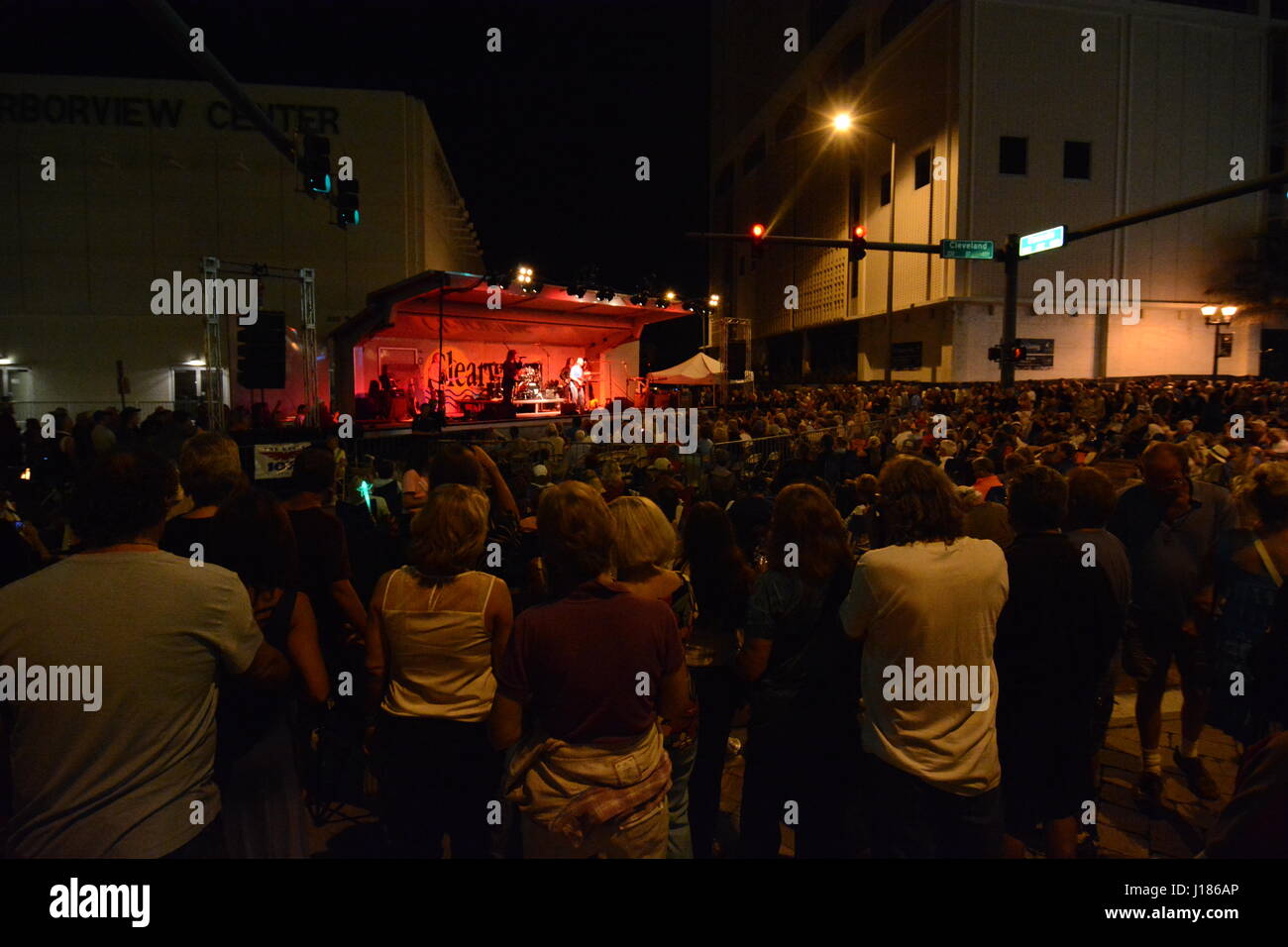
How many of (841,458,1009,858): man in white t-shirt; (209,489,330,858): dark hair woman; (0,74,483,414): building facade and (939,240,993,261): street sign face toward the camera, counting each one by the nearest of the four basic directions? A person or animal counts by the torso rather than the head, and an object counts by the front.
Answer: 2

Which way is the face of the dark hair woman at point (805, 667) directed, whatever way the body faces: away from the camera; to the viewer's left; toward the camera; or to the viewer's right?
away from the camera

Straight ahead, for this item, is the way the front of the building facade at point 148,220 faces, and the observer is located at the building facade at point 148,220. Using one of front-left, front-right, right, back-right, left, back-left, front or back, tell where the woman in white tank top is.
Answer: front

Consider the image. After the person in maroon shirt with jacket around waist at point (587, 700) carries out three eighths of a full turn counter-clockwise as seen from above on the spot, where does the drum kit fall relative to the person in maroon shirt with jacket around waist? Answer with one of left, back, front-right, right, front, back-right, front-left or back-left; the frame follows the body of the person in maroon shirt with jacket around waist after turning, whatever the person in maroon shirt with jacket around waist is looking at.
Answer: back-right

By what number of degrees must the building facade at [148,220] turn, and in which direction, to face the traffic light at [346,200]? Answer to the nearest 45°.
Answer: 0° — it already faces it

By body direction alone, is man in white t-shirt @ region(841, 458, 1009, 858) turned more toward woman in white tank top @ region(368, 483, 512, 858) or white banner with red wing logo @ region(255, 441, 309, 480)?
the white banner with red wing logo

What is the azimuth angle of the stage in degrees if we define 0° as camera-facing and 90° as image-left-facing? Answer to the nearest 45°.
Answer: approximately 315°

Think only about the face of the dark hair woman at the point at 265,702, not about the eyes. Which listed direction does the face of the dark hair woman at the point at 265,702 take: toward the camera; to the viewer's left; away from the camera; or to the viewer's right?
away from the camera

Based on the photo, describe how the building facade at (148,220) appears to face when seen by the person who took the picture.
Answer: facing the viewer

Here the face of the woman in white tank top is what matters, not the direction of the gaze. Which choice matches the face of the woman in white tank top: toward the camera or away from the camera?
away from the camera

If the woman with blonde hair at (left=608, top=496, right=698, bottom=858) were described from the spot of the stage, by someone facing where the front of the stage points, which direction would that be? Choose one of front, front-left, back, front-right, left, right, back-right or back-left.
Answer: front-right

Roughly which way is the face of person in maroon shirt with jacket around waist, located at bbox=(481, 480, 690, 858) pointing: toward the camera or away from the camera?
away from the camera

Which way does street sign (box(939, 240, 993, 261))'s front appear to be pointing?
toward the camera

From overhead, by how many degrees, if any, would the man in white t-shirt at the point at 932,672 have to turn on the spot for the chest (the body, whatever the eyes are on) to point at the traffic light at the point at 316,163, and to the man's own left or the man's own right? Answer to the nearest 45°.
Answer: approximately 45° to the man's own left

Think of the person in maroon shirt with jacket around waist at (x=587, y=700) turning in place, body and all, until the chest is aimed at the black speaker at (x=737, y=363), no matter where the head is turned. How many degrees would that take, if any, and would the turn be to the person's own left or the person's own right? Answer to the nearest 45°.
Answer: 0° — they already face it

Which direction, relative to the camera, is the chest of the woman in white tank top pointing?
away from the camera

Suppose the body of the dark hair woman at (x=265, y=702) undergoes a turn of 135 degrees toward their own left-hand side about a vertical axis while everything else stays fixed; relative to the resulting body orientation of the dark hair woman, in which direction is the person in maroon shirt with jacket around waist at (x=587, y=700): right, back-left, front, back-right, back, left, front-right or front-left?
left
